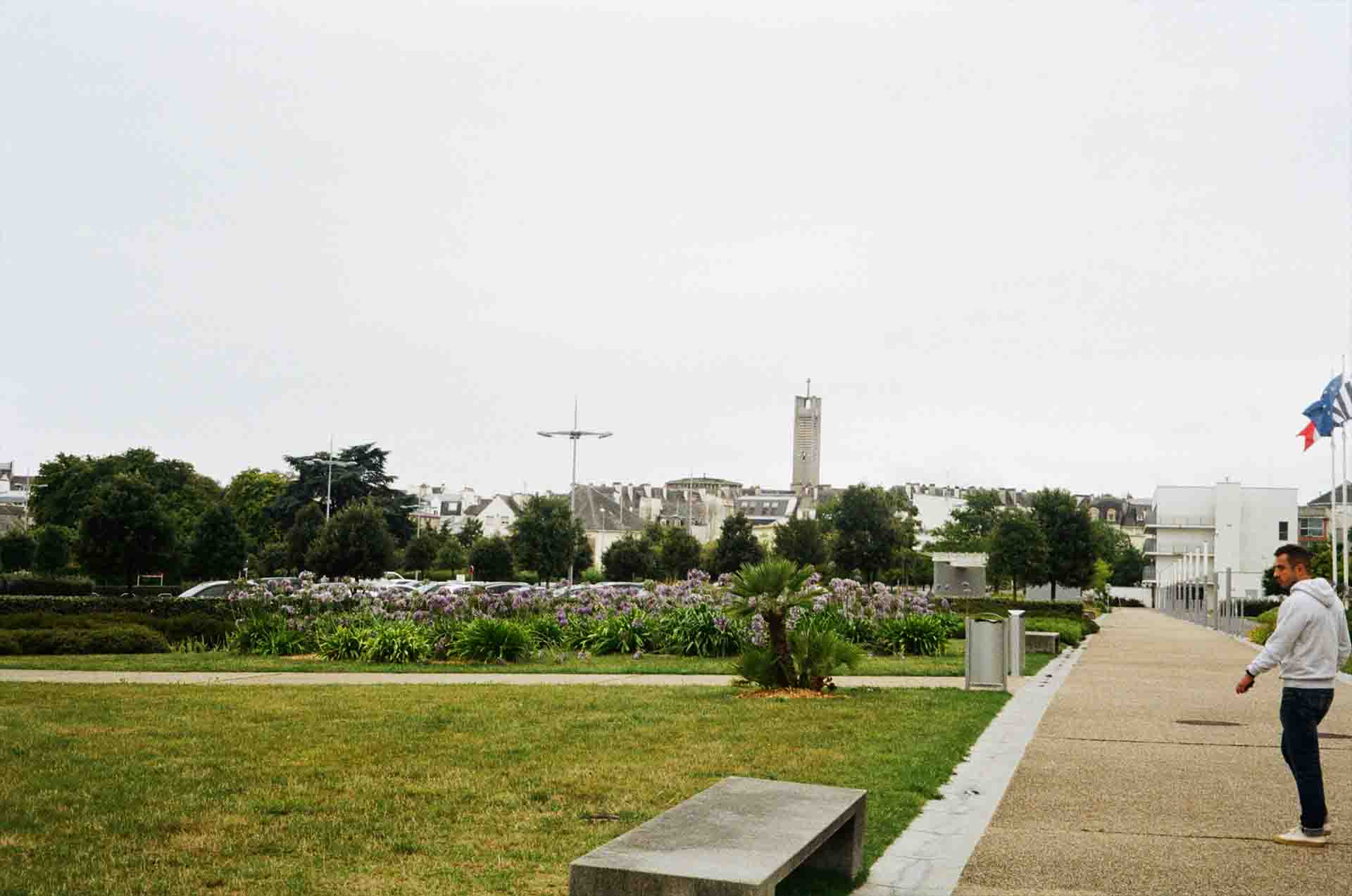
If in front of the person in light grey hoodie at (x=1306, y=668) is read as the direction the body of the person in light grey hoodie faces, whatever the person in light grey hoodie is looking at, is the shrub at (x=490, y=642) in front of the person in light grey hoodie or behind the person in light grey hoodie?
in front

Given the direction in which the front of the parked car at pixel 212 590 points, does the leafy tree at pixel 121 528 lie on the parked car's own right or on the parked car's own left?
on the parked car's own right

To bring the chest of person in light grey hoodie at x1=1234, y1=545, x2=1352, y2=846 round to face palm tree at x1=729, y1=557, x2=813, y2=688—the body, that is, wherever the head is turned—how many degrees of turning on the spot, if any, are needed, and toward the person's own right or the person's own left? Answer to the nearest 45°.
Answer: approximately 45° to the person's own right

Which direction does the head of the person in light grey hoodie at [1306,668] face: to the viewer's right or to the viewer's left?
to the viewer's left

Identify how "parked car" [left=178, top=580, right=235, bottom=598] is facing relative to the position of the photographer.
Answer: facing to the left of the viewer

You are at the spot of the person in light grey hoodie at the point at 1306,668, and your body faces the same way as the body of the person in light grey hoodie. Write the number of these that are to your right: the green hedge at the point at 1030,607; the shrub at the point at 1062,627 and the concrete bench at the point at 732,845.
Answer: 2

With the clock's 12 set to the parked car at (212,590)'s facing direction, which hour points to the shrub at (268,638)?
The shrub is roughly at 9 o'clock from the parked car.

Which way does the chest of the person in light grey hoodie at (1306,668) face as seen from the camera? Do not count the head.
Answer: to the viewer's left

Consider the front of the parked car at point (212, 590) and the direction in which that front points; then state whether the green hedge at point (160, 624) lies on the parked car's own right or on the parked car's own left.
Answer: on the parked car's own left

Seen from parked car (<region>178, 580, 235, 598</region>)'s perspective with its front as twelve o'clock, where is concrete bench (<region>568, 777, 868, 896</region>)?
The concrete bench is roughly at 9 o'clock from the parked car.

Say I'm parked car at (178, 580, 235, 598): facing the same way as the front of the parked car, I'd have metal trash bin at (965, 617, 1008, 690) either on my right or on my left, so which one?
on my left

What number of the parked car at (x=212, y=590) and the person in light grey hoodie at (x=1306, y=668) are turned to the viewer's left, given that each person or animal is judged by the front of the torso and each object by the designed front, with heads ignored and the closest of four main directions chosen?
2
